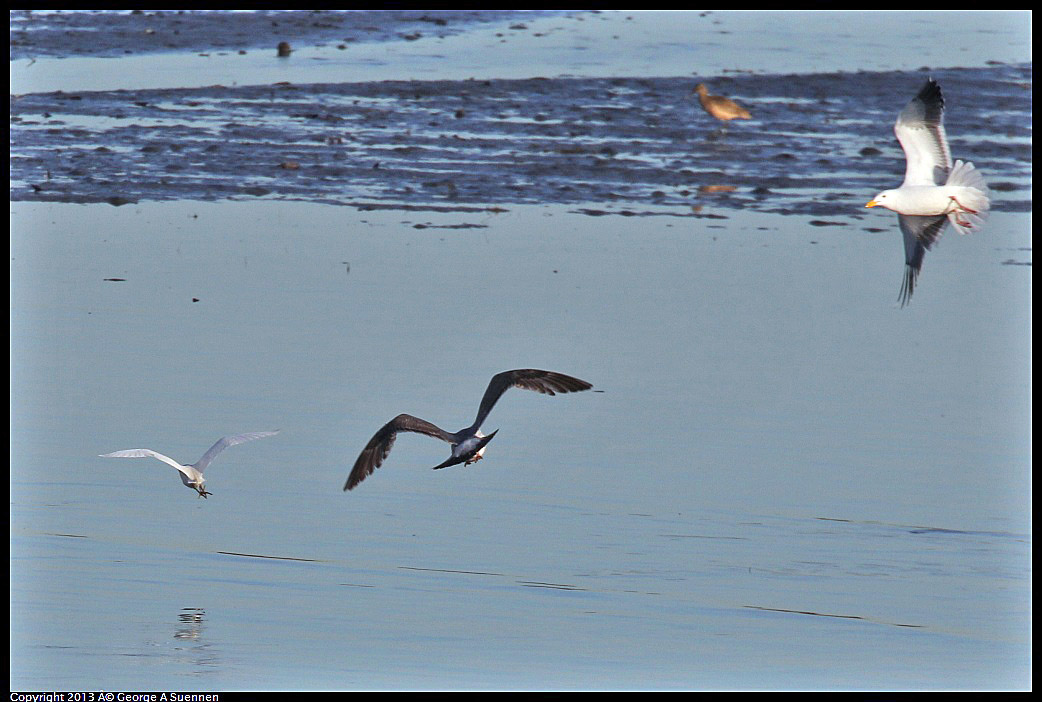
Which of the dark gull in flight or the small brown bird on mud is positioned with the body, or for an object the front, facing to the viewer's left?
the small brown bird on mud

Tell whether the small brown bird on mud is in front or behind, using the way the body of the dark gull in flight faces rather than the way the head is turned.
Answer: in front

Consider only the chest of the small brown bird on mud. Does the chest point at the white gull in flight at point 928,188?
no

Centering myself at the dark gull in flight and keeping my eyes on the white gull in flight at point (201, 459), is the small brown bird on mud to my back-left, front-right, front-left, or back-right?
back-right

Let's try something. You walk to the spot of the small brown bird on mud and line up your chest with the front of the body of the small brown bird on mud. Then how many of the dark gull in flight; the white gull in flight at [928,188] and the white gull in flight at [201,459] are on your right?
0

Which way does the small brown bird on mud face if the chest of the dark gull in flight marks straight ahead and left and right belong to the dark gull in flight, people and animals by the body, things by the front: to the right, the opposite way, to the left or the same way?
to the left

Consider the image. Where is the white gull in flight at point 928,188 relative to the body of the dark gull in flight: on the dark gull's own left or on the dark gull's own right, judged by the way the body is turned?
on the dark gull's own right

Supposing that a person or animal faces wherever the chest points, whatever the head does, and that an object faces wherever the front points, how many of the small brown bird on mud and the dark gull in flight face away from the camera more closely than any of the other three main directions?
1

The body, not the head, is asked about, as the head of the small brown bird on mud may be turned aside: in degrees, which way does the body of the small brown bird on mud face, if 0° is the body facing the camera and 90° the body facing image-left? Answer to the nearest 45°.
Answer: approximately 90°

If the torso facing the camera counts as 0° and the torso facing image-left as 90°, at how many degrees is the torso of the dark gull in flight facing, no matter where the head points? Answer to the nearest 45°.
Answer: approximately 180°

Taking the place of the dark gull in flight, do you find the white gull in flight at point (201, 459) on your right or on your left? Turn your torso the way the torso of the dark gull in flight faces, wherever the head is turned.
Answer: on your left
